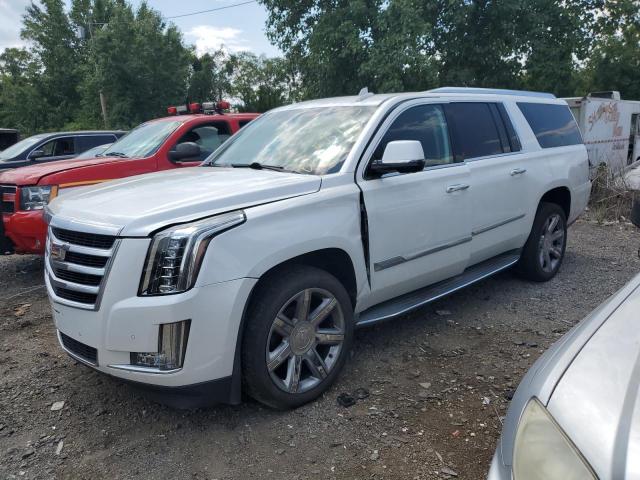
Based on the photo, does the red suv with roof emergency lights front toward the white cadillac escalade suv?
no

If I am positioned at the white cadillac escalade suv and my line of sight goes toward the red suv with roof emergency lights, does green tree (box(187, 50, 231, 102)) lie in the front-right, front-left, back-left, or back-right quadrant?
front-right

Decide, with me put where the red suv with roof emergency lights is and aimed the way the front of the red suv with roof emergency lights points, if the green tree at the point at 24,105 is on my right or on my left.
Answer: on my right

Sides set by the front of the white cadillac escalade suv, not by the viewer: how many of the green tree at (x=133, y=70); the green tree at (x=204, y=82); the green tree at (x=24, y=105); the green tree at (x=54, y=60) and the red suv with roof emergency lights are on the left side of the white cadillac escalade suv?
0

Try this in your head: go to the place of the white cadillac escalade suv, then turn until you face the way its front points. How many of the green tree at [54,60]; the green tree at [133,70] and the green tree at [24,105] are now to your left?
0

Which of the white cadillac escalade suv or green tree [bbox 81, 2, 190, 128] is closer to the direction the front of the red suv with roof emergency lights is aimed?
the white cadillac escalade suv

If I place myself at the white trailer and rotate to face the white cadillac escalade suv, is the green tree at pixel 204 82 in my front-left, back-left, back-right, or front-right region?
back-right

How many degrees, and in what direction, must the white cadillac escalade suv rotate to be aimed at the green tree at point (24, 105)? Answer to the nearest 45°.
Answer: approximately 90° to its right

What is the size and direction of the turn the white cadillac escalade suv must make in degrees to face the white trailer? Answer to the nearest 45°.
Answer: approximately 180°

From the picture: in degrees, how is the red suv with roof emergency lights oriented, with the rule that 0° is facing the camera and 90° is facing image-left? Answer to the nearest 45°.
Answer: approximately 45°

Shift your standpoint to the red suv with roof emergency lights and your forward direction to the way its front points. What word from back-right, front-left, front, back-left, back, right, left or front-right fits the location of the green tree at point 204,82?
back-right

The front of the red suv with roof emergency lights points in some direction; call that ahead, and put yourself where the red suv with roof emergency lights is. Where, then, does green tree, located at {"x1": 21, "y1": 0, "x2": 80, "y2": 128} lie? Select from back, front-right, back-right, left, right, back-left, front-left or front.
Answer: back-right

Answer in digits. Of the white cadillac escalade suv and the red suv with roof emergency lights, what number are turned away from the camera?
0

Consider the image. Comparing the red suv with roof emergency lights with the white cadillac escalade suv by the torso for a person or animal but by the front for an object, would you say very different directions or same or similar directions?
same or similar directions

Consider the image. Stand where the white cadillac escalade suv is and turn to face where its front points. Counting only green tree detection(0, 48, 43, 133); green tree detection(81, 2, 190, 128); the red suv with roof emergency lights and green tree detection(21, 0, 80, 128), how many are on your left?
0

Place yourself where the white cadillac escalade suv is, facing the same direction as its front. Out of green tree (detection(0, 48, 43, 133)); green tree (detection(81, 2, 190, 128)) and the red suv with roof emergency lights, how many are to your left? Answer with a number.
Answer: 0

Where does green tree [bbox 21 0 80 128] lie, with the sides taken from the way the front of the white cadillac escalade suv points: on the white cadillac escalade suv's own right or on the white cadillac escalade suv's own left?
on the white cadillac escalade suv's own right

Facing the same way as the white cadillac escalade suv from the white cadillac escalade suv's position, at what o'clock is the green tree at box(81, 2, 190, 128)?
The green tree is roughly at 4 o'clock from the white cadillac escalade suv.

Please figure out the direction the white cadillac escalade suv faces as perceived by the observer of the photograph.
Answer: facing the viewer and to the left of the viewer

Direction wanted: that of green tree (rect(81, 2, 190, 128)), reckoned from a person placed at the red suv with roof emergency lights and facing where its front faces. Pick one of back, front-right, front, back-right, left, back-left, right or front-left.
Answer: back-right

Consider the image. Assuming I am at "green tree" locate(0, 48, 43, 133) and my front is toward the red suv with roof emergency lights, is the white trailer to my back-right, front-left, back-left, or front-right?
front-left
